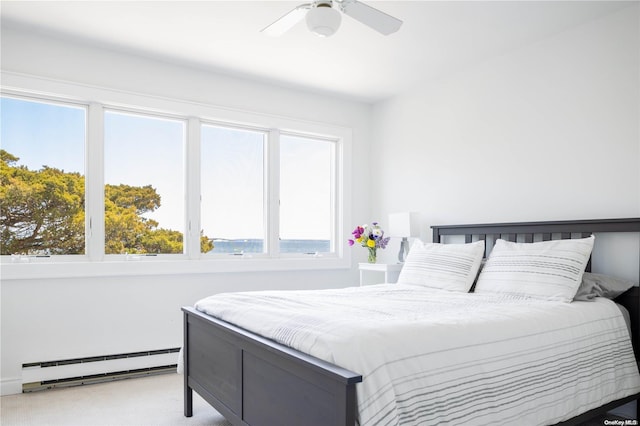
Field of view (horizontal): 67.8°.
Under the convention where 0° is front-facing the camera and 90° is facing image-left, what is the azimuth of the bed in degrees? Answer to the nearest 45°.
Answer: approximately 45°

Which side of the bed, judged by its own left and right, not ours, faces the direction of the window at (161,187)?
right

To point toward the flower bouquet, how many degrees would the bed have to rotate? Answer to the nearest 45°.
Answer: approximately 135° to its right

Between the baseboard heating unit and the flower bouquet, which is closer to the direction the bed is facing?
the baseboard heating unit
